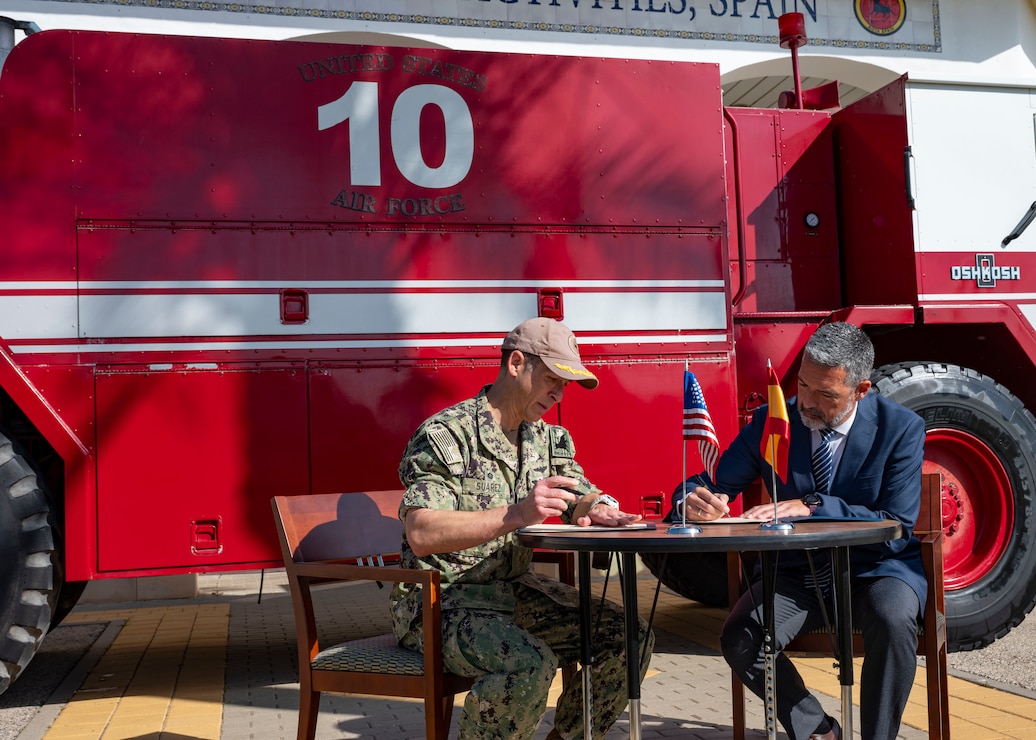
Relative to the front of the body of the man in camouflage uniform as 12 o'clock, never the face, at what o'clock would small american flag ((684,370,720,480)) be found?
The small american flag is roughly at 11 o'clock from the man in camouflage uniform.

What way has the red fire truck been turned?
to the viewer's right

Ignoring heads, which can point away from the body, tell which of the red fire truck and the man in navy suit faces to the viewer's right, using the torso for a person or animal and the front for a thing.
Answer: the red fire truck

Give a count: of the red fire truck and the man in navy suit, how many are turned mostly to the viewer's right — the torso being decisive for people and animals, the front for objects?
1

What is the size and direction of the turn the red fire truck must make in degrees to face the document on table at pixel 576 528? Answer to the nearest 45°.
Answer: approximately 45° to its right

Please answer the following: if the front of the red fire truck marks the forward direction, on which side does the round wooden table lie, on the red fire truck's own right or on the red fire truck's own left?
on the red fire truck's own right

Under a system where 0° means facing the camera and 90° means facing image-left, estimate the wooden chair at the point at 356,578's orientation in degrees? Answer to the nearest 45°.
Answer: approximately 315°
